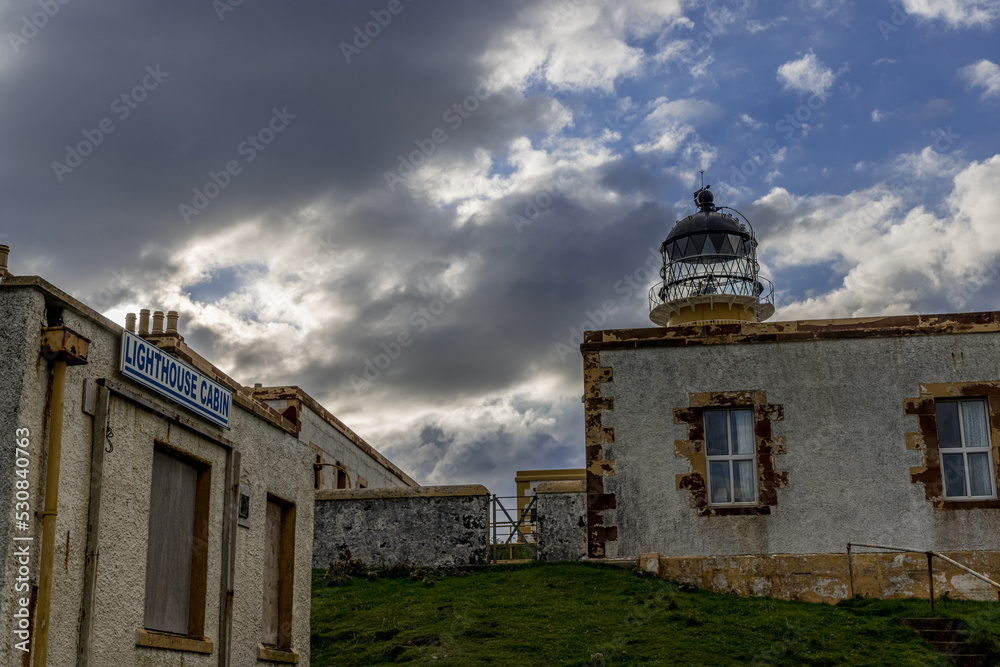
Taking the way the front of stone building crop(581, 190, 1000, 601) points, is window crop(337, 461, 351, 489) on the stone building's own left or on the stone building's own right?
on the stone building's own right

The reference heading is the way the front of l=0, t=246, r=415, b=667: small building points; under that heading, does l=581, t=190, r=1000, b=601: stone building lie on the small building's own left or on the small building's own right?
on the small building's own left

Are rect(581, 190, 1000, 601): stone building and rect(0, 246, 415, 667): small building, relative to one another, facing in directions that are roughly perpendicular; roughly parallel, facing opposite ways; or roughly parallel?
roughly perpendicular

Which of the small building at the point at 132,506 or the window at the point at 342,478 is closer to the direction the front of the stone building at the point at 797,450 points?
the small building

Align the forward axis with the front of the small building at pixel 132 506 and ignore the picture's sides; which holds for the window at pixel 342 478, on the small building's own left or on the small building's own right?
on the small building's own left

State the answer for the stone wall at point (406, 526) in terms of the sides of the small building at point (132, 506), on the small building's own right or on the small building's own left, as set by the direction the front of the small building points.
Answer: on the small building's own left

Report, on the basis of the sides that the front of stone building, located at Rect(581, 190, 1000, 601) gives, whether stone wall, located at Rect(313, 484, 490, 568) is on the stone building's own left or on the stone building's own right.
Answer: on the stone building's own right

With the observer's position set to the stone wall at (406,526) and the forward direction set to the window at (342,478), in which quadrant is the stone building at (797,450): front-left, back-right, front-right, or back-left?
back-right

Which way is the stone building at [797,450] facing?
toward the camera

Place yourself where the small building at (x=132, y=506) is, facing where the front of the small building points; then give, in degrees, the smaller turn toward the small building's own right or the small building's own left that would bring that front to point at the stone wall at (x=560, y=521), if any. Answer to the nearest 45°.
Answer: approximately 90° to the small building's own left

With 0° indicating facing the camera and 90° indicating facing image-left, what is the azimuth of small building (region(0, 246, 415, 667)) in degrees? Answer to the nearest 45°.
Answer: approximately 315°

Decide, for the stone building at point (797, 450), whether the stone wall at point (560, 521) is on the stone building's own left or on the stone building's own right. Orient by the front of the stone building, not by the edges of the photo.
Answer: on the stone building's own right

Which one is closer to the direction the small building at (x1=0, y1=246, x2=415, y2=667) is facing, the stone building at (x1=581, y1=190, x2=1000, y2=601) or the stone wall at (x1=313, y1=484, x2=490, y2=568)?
the stone building

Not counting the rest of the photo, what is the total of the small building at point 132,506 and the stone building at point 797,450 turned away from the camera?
0
